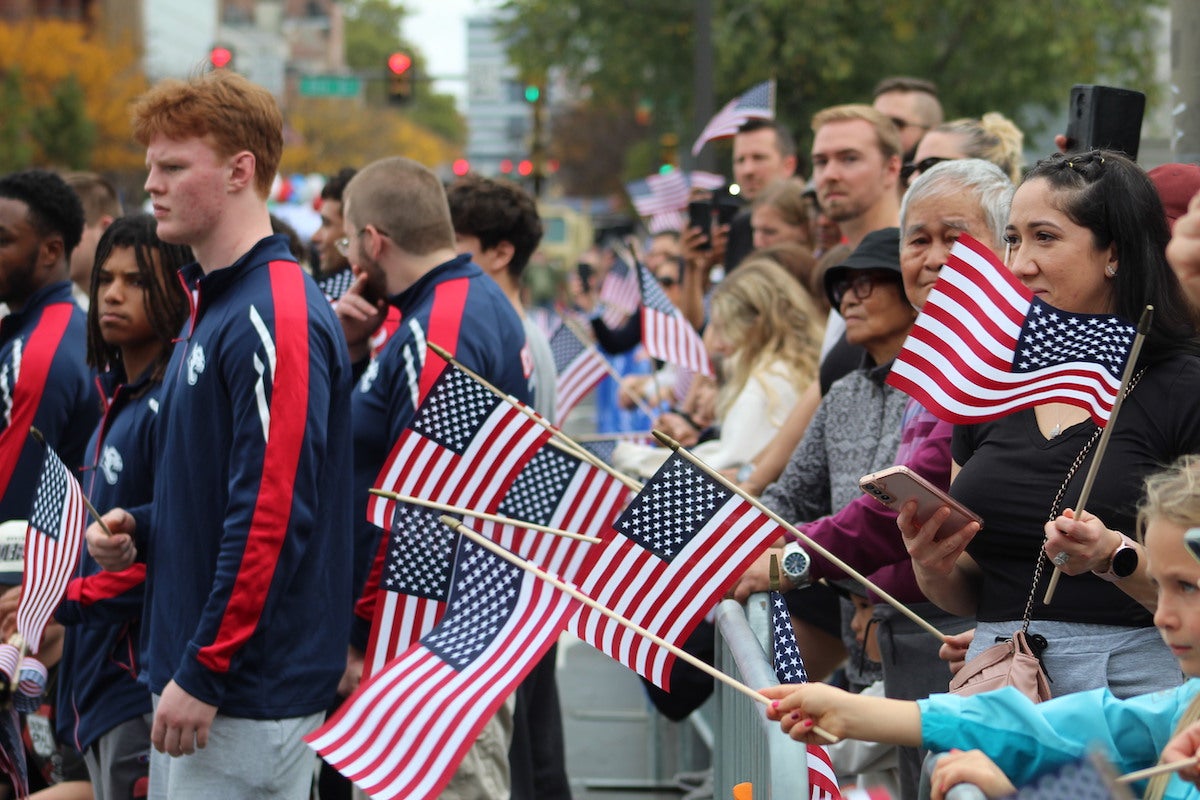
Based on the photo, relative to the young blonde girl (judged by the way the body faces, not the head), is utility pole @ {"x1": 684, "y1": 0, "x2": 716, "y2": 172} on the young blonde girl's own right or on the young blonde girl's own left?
on the young blonde girl's own right

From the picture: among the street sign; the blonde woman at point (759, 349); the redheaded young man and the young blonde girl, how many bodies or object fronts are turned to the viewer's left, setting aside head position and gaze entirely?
3

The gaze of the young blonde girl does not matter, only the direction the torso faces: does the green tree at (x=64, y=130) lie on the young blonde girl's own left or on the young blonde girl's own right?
on the young blonde girl's own right

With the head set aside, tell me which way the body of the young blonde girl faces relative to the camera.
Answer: to the viewer's left

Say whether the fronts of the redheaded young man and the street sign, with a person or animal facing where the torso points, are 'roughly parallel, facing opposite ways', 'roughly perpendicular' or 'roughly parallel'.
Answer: roughly perpendicular

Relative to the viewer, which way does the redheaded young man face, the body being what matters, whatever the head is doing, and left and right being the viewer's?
facing to the left of the viewer

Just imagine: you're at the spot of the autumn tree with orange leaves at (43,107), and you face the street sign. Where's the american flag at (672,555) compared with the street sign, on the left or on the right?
right

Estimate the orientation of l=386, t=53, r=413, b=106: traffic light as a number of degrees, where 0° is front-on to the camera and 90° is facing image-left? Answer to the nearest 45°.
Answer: approximately 0°

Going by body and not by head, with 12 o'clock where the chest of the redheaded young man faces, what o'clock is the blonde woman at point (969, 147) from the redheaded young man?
The blonde woman is roughly at 5 o'clock from the redheaded young man.

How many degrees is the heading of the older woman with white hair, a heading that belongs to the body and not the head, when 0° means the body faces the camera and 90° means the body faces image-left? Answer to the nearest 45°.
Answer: approximately 45°

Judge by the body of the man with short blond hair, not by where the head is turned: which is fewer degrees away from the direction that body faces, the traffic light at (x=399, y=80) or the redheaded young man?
the redheaded young man

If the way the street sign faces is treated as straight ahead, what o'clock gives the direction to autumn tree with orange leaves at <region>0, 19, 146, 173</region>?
The autumn tree with orange leaves is roughly at 4 o'clock from the street sign.
